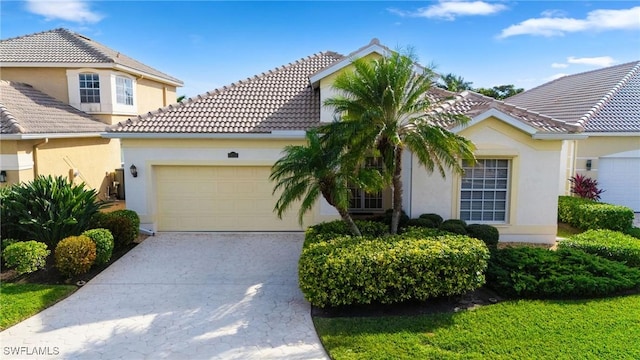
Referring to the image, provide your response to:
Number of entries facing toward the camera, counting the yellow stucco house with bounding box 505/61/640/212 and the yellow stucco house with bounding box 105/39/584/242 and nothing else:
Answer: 2

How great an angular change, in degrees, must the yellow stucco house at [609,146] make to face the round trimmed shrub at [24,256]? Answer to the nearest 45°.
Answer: approximately 45° to its right

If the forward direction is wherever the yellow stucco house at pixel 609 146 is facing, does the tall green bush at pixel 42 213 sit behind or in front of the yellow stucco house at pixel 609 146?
in front

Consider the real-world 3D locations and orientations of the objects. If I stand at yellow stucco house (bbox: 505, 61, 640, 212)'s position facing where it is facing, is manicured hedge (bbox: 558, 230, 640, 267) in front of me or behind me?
in front

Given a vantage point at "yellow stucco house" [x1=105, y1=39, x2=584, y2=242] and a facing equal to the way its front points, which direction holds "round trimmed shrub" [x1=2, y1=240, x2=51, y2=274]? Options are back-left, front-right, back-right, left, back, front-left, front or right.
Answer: front-right

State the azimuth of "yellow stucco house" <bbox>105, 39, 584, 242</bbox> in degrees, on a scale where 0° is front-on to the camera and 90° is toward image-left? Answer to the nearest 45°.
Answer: approximately 0°

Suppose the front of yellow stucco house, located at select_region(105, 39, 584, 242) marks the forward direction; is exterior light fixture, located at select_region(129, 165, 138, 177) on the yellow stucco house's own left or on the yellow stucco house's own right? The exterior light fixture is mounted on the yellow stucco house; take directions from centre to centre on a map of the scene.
on the yellow stucco house's own right

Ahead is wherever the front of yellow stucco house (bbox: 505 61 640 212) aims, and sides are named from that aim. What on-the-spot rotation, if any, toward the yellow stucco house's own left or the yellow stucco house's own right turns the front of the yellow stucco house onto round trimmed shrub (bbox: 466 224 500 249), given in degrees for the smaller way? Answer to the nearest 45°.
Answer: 0° — it already faces it

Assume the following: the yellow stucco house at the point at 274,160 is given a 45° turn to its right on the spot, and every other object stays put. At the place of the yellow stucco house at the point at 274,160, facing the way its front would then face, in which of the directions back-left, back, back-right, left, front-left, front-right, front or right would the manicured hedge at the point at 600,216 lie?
back-left

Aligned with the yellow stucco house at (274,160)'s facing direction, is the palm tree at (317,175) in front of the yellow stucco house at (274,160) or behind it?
in front

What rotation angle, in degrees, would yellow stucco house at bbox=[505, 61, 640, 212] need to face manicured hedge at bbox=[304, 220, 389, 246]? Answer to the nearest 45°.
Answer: approximately 45° to its right
